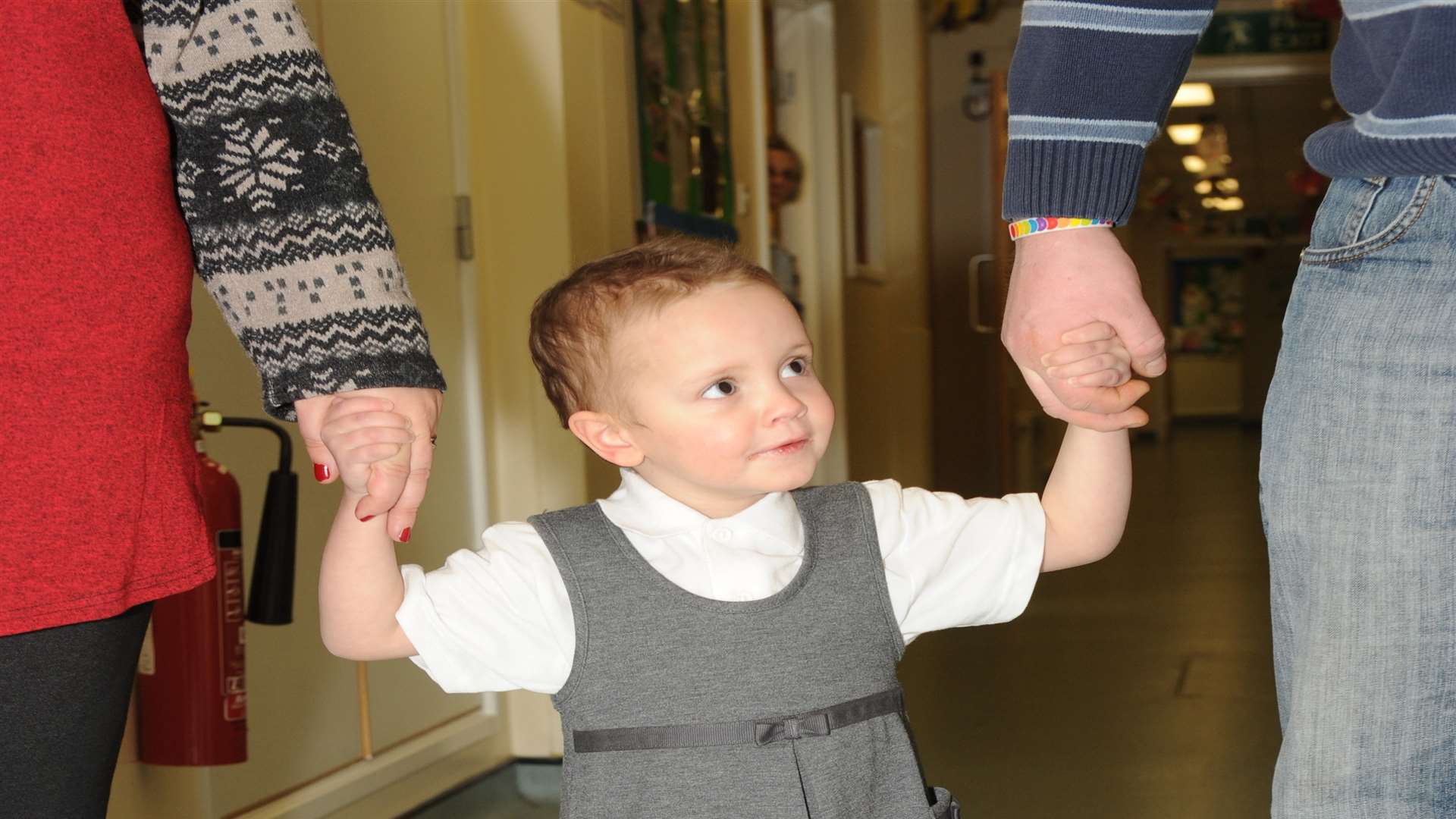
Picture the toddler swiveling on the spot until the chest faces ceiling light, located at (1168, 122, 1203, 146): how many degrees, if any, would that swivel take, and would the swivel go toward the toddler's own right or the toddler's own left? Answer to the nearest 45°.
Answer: approximately 180°

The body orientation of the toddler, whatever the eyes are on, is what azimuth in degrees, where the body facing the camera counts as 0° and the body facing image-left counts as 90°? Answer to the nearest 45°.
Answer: approximately 0°

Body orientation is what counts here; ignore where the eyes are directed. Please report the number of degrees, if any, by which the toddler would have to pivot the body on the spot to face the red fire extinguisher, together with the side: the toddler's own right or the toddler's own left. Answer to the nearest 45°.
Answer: approximately 135° to the toddler's own right
